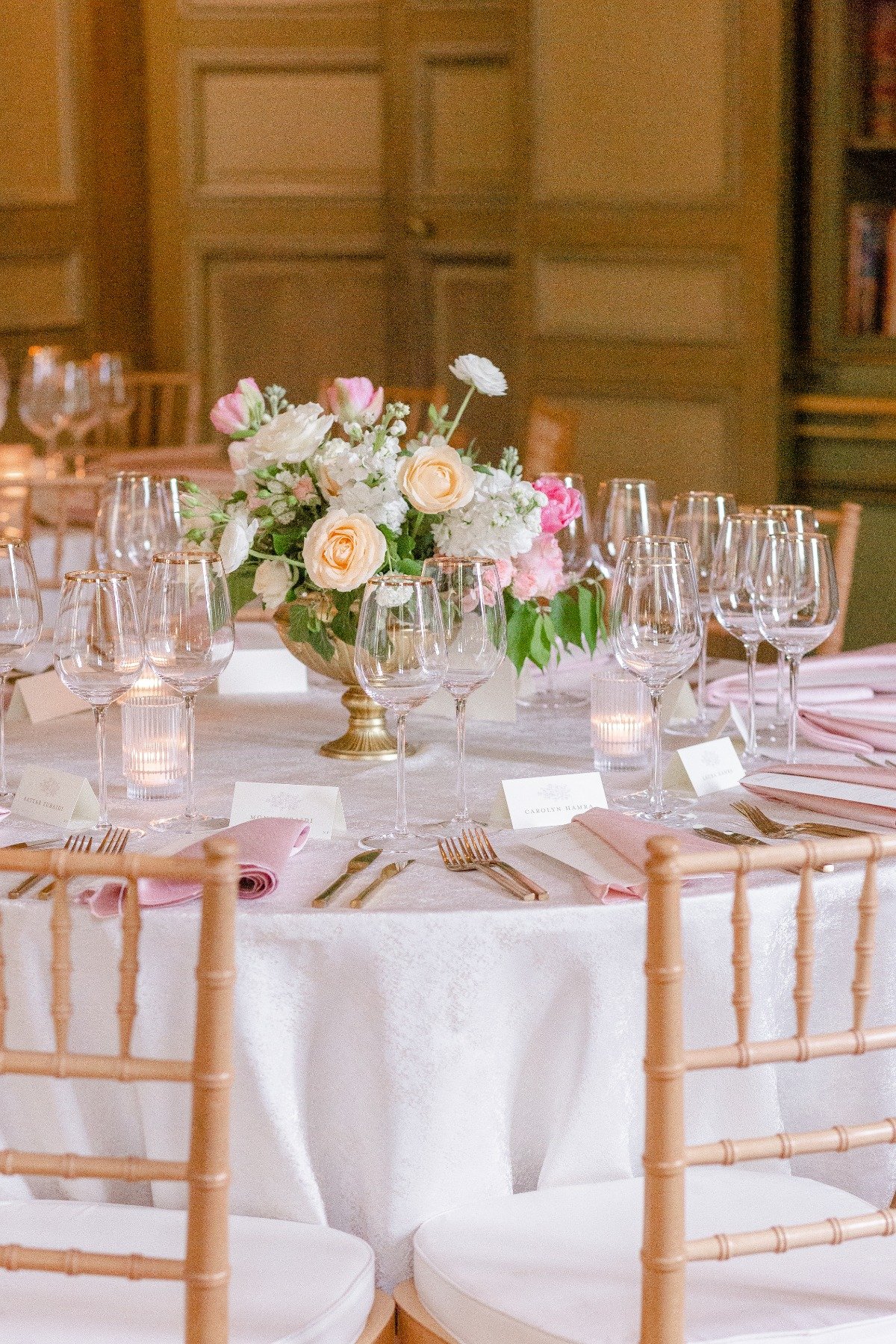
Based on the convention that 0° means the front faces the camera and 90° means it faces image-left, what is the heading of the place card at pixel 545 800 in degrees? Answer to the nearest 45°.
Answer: approximately 315°

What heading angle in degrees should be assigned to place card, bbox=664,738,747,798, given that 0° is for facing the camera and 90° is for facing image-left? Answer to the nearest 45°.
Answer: approximately 315°

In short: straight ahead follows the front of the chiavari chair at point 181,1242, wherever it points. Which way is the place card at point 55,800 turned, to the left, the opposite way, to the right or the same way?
the opposite way

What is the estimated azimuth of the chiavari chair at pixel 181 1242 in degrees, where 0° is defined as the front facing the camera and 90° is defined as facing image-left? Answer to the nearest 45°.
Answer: approximately 225°

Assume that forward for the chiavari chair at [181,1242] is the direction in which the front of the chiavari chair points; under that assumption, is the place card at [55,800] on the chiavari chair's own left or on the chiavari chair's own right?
on the chiavari chair's own left

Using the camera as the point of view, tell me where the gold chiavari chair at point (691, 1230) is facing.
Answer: facing away from the viewer and to the left of the viewer
